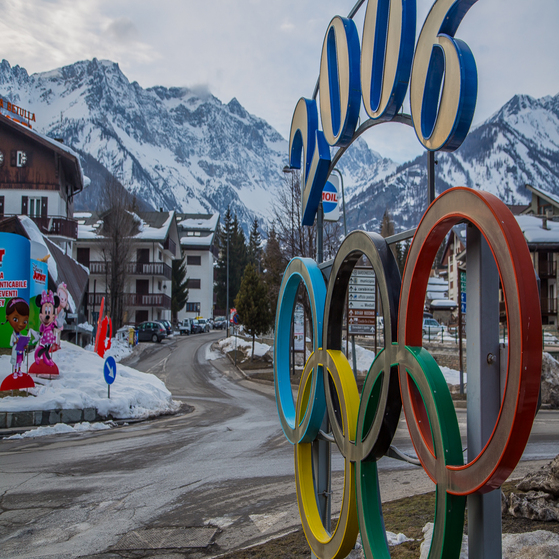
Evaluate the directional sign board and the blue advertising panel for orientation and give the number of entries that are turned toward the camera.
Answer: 2

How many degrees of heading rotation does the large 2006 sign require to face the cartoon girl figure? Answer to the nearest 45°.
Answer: approximately 90° to its right

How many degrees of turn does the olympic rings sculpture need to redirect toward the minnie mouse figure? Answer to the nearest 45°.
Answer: approximately 90° to its right

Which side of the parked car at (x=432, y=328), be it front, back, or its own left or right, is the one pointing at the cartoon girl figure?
right

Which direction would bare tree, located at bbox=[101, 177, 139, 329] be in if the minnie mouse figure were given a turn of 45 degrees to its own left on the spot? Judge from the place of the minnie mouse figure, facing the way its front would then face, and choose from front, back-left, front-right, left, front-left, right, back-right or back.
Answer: back-left

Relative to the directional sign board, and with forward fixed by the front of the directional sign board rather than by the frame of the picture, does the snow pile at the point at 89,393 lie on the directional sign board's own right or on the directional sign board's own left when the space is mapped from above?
on the directional sign board's own right
